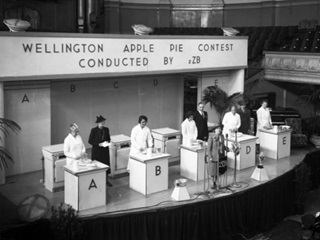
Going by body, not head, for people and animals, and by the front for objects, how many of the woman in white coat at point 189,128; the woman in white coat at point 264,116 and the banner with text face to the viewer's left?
0

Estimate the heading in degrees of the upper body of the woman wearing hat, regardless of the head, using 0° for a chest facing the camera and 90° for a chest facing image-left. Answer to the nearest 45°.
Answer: approximately 315°

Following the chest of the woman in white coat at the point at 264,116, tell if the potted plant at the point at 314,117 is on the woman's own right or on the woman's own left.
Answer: on the woman's own left

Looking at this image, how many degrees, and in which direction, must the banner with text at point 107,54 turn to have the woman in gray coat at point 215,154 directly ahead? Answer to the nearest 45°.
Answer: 0° — it already faces them

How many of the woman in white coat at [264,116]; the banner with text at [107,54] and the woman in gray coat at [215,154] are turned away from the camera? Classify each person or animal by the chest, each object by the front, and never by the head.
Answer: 0

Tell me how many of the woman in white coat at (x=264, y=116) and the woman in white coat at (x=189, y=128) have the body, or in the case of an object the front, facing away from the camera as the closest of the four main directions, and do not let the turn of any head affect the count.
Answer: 0

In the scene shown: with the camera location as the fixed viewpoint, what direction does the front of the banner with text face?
facing the viewer and to the right of the viewer

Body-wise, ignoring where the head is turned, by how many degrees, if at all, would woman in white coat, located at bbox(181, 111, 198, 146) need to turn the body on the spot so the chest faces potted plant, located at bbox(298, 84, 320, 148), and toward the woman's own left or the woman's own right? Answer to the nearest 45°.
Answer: approximately 90° to the woman's own left
